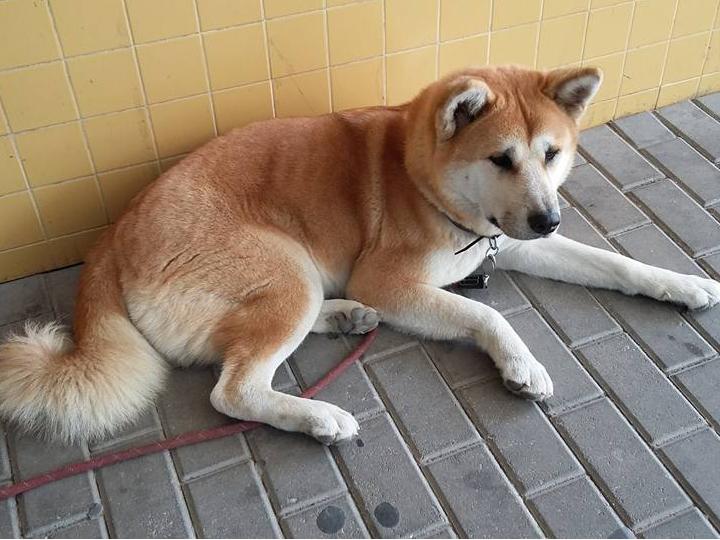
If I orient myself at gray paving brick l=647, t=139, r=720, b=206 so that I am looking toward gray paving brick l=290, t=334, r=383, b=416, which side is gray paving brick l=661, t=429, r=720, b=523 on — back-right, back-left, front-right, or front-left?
front-left

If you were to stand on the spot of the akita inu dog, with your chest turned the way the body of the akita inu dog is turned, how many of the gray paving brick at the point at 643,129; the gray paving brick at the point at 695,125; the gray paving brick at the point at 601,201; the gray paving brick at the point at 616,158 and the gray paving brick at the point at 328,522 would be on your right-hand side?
1

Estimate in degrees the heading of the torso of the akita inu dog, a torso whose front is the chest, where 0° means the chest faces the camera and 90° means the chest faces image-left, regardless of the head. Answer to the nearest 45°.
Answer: approximately 270°

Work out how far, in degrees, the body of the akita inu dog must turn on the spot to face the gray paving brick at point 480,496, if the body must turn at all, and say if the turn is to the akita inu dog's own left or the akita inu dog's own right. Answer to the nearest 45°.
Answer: approximately 45° to the akita inu dog's own right

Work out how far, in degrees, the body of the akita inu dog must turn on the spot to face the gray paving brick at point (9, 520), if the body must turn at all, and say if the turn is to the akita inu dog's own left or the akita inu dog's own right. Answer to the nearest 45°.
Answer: approximately 135° to the akita inu dog's own right

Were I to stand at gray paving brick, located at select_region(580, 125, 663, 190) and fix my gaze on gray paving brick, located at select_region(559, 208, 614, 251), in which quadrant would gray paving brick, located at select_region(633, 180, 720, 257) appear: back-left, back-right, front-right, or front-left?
front-left

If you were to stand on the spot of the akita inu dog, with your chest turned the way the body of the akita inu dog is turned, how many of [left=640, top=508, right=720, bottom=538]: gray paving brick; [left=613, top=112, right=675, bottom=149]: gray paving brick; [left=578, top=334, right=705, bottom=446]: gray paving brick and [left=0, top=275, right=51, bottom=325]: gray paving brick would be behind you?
1

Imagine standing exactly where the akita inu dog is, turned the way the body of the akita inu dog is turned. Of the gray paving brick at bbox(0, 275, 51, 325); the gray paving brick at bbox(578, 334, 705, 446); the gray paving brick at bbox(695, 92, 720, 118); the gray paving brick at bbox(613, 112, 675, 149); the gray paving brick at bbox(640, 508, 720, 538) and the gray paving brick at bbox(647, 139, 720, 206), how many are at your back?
1

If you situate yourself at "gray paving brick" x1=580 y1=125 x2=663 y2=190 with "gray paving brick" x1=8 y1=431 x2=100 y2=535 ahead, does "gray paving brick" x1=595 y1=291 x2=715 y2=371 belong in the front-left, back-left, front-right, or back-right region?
front-left

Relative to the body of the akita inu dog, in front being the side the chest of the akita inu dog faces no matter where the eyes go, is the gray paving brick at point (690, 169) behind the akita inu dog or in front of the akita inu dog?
in front

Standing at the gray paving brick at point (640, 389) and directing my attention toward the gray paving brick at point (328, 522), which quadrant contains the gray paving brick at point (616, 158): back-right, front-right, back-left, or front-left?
back-right

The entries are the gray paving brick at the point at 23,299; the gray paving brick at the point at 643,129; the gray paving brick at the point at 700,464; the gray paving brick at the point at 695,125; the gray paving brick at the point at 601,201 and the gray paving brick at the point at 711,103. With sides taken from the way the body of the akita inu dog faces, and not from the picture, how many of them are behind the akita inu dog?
1

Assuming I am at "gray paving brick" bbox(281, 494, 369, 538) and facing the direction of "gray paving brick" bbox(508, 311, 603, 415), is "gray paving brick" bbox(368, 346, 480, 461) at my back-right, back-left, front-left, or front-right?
front-left

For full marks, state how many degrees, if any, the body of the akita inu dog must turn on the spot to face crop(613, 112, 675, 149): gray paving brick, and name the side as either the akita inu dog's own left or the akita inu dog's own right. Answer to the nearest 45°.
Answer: approximately 45° to the akita inu dog's own left

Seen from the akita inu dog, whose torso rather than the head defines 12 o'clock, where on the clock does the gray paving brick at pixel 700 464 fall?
The gray paving brick is roughly at 1 o'clock from the akita inu dog.

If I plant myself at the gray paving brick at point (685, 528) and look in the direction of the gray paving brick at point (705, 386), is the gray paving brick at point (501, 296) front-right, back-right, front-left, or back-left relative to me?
front-left

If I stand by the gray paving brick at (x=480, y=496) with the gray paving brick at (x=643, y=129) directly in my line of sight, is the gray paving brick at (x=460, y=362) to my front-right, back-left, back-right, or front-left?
front-left

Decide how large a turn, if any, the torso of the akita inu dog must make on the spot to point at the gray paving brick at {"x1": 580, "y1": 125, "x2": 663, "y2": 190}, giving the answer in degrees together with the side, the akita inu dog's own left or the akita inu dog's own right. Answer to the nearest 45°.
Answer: approximately 45° to the akita inu dog's own left
